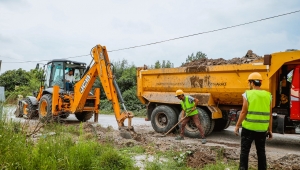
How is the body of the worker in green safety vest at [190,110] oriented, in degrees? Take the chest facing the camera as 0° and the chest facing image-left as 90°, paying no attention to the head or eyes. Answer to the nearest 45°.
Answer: approximately 45°

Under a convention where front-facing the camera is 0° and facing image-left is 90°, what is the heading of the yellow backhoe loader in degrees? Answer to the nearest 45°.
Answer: approximately 135°

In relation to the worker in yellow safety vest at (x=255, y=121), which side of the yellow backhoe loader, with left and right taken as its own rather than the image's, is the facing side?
back

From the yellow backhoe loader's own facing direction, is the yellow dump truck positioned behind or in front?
behind

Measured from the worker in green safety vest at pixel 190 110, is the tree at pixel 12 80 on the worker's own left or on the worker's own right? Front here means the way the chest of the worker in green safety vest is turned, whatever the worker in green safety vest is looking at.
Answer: on the worker's own right

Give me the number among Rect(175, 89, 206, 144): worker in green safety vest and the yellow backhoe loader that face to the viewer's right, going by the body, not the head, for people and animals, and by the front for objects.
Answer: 0

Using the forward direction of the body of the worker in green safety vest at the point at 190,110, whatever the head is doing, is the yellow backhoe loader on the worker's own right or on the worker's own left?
on the worker's own right

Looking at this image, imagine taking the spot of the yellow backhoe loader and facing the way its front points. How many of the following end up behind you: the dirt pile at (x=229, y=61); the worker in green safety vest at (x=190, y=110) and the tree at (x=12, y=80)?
2

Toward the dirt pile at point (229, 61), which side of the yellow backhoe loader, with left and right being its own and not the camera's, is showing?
back

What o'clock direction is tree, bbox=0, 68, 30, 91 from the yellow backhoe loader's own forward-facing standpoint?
The tree is roughly at 1 o'clock from the yellow backhoe loader.
